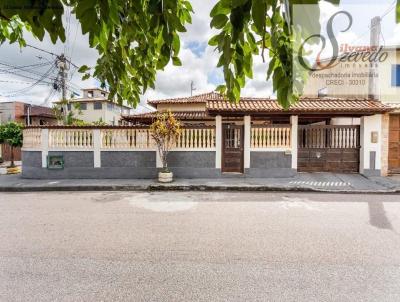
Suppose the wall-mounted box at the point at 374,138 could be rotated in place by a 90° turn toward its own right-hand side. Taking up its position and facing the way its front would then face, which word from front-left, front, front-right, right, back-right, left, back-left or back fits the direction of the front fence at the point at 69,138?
front-left

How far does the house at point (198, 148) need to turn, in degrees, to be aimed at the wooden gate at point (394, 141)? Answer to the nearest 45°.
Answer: approximately 90° to its left

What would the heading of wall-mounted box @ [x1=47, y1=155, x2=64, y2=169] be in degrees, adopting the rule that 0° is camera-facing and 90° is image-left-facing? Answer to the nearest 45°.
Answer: approximately 0°

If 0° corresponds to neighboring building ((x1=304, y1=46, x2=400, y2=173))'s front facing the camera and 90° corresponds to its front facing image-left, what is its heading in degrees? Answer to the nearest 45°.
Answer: approximately 0°

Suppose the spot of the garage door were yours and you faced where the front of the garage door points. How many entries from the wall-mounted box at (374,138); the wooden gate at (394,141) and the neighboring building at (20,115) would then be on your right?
1

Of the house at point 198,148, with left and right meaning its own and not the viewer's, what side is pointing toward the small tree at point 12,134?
right

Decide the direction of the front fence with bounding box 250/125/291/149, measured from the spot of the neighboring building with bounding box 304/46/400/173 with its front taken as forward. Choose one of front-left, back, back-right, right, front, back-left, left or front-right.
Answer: front-right
